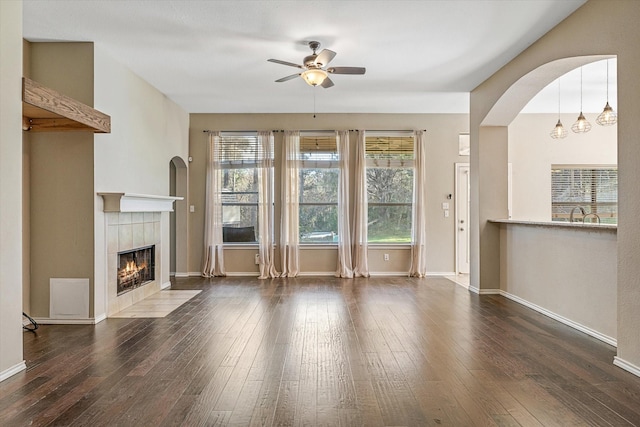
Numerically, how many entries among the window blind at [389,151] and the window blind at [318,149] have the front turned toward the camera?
2

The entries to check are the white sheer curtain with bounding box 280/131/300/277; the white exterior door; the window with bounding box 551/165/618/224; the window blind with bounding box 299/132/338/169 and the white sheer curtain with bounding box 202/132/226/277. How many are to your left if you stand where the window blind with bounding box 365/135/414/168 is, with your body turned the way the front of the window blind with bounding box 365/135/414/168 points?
2

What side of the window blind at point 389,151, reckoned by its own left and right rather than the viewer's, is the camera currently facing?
front

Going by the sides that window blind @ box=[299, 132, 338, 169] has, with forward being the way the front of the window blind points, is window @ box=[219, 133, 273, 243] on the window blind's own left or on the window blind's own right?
on the window blind's own right

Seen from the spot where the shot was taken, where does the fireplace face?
facing the viewer and to the right of the viewer

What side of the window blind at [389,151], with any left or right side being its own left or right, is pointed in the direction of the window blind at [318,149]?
right

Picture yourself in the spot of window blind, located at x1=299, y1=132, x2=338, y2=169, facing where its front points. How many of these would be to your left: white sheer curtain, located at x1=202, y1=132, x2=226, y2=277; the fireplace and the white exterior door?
1

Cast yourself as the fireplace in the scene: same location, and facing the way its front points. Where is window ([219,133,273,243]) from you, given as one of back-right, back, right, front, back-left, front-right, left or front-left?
left

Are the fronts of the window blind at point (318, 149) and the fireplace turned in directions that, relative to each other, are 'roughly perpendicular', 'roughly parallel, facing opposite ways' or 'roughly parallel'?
roughly perpendicular

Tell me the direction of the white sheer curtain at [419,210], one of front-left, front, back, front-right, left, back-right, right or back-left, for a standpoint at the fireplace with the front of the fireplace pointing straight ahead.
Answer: front-left

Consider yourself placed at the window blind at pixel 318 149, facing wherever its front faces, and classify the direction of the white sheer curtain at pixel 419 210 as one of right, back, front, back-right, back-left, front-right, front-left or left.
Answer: left

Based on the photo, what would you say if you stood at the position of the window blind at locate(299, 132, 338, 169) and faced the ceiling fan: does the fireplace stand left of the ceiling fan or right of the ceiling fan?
right

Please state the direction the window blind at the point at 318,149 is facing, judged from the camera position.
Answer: facing the viewer

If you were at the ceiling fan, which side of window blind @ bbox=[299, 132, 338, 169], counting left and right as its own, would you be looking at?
front
